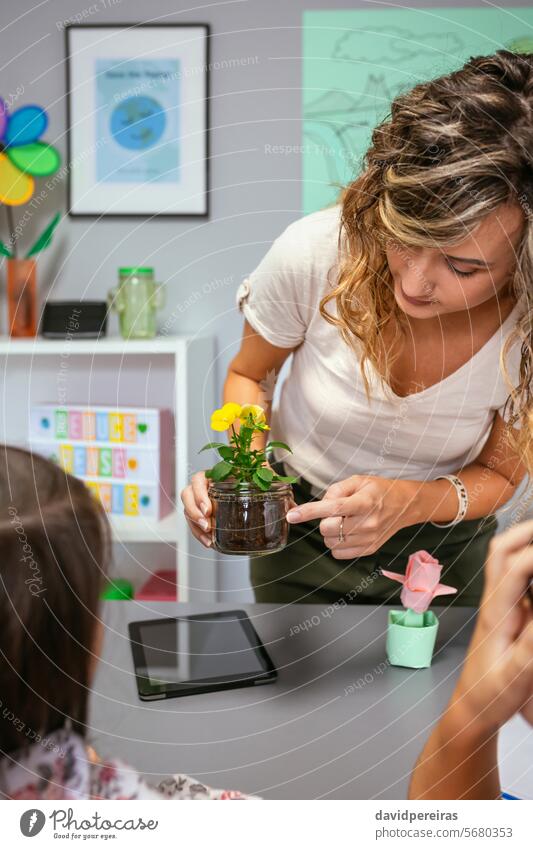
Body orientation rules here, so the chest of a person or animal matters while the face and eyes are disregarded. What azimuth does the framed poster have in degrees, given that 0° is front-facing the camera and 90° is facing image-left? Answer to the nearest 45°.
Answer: approximately 0°
